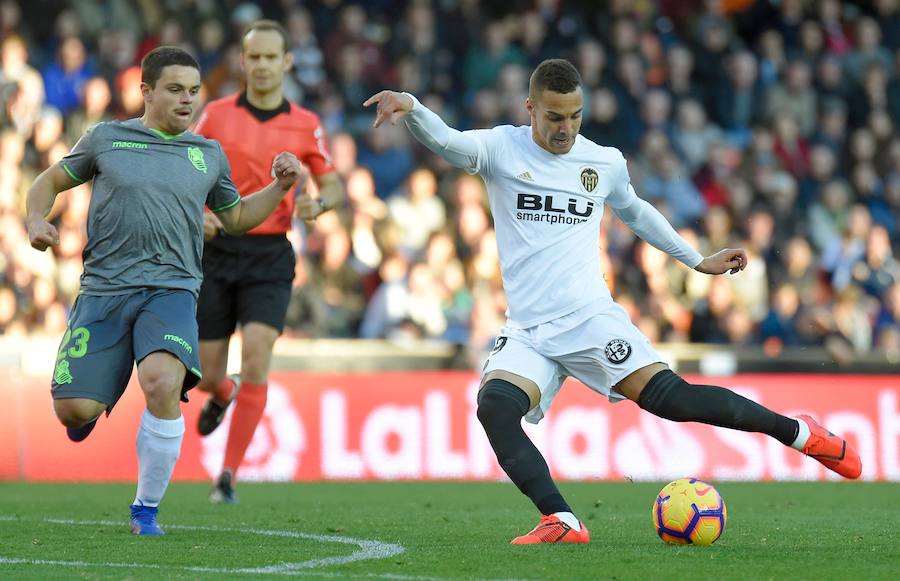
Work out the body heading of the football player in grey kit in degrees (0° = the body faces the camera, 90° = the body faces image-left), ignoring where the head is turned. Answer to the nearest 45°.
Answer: approximately 315°

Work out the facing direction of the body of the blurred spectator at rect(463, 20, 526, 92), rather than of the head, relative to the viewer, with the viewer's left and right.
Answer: facing the viewer

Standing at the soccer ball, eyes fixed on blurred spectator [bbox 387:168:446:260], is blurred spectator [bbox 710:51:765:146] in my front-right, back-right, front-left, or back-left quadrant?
front-right

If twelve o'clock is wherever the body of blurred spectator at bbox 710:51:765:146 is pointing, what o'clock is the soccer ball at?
The soccer ball is roughly at 12 o'clock from the blurred spectator.

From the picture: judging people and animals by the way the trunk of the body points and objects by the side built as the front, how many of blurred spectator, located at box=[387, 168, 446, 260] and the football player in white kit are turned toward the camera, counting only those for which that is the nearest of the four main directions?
2

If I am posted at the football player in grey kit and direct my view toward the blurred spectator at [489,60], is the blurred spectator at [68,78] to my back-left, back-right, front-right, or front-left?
front-left

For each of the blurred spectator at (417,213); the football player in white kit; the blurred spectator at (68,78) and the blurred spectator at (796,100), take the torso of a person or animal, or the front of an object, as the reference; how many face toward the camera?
4

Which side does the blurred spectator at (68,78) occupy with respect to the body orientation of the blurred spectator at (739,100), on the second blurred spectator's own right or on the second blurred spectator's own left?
on the second blurred spectator's own right

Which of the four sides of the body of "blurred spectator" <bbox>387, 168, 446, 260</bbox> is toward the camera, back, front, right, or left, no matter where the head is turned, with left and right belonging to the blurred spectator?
front

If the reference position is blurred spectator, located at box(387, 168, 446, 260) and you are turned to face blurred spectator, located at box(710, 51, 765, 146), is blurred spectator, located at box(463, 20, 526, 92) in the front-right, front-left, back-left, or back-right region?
front-left

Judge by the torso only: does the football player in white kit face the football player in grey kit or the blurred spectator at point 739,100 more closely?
the football player in grey kit

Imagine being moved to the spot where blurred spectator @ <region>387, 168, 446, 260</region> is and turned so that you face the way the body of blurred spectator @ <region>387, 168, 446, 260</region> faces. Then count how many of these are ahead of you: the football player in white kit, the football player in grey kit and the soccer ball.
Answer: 3
